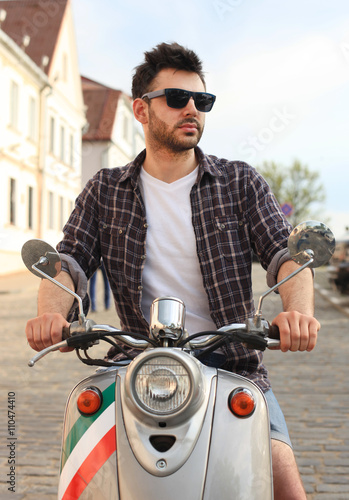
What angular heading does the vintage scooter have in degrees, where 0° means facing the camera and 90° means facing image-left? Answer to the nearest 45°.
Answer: approximately 0°

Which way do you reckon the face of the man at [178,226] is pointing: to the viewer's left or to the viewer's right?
to the viewer's right

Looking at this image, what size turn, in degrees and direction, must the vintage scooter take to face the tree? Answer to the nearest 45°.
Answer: approximately 180°

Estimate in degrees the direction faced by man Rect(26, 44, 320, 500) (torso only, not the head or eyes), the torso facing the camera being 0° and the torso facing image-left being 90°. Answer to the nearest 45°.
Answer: approximately 0°

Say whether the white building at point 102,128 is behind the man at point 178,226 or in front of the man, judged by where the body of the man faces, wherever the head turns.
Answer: behind

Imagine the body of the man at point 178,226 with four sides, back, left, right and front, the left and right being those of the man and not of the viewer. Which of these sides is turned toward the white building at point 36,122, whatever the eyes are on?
back

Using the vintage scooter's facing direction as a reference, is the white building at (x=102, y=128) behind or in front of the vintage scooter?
behind

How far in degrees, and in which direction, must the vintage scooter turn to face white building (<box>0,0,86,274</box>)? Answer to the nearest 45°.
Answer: approximately 180°
